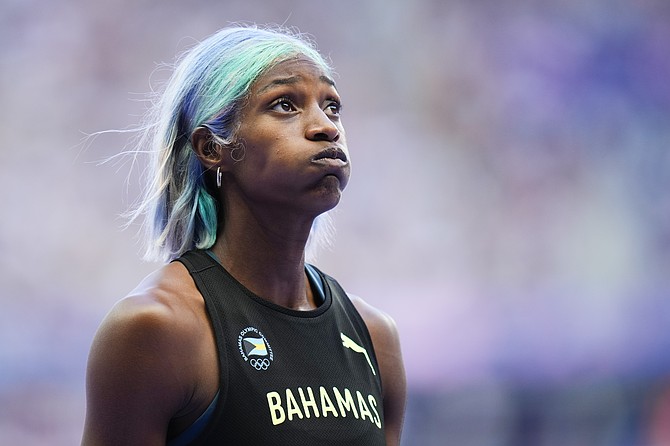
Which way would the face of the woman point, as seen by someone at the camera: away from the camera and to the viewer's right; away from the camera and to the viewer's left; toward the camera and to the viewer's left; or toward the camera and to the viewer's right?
toward the camera and to the viewer's right
